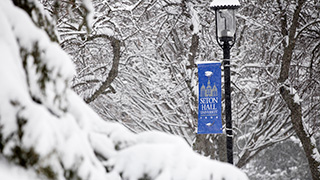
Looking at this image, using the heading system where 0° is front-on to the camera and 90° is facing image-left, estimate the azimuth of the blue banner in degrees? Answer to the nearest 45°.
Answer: approximately 0°
